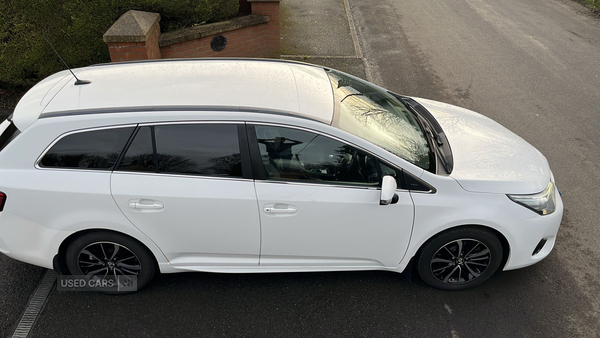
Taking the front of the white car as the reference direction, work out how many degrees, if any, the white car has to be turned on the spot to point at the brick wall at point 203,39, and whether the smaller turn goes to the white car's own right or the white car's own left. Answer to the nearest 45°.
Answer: approximately 90° to the white car's own left

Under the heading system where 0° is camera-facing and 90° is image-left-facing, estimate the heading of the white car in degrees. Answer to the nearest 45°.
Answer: approximately 270°

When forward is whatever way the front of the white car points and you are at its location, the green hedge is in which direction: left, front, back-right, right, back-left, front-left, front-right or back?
back-left

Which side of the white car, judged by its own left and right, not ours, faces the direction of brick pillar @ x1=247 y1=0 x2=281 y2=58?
left
